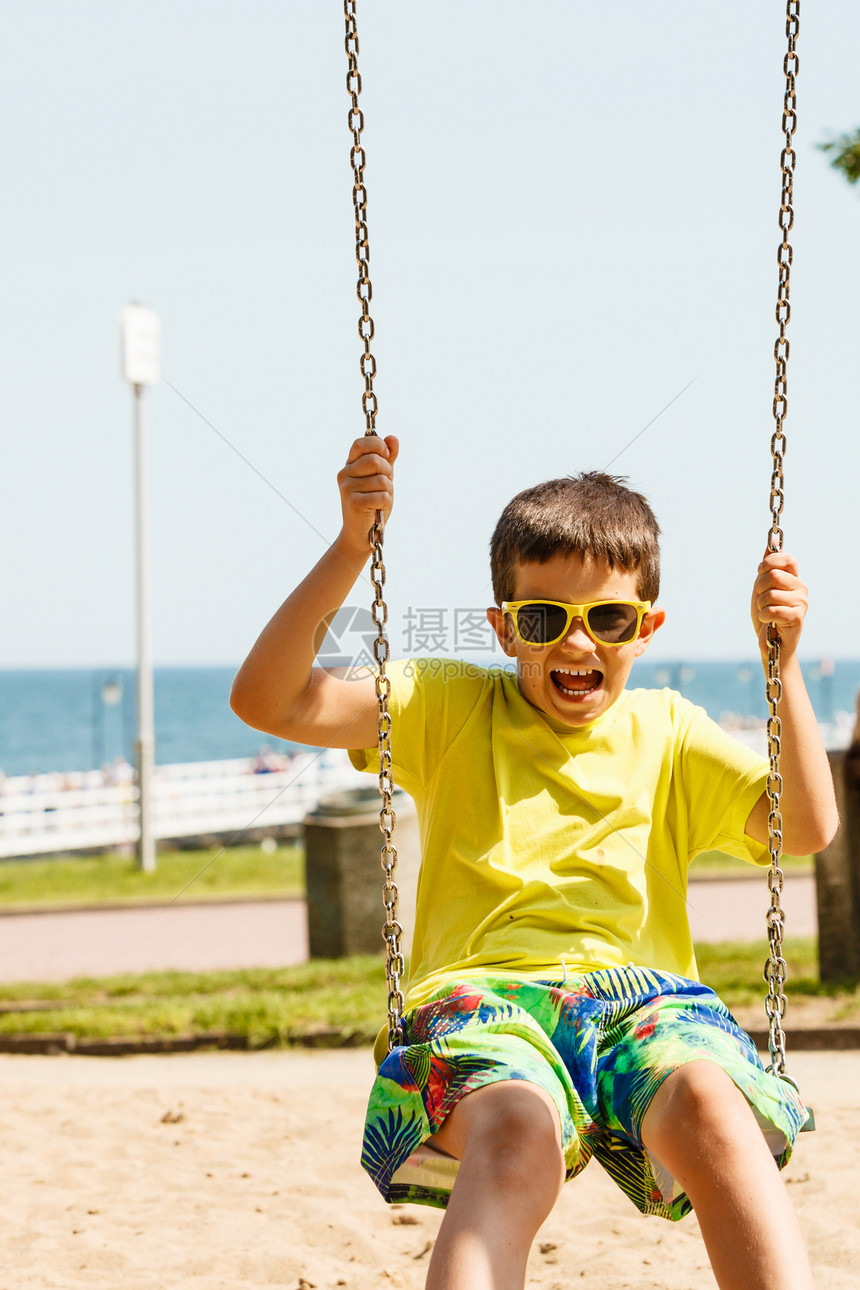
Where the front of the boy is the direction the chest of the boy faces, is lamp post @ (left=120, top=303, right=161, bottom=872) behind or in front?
behind

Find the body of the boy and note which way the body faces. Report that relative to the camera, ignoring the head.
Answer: toward the camera

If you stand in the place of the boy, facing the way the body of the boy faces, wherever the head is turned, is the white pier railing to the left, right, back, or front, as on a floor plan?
back
